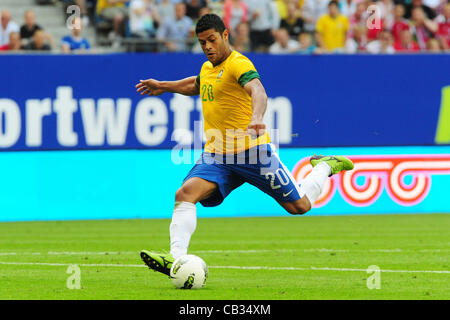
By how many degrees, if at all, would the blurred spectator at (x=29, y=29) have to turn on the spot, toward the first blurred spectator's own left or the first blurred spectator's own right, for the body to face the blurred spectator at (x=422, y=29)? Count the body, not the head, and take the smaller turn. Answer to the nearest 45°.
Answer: approximately 90° to the first blurred spectator's own left

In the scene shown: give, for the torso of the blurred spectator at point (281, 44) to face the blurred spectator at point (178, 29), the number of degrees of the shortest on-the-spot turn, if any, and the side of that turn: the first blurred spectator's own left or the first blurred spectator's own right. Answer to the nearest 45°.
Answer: approximately 90° to the first blurred spectator's own right

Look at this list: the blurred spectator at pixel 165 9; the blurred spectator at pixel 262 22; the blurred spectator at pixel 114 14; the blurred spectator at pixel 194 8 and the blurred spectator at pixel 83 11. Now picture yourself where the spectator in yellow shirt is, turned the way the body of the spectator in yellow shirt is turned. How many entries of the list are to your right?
5

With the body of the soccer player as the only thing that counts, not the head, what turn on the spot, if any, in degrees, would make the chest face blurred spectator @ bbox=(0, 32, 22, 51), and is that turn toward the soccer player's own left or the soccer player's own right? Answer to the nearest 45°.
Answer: approximately 90° to the soccer player's own right

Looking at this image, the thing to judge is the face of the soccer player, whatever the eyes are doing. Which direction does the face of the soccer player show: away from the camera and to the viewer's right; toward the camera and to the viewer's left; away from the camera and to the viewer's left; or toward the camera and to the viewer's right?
toward the camera and to the viewer's left

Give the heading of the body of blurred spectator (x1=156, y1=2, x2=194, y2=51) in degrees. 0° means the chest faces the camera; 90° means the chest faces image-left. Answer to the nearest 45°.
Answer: approximately 0°

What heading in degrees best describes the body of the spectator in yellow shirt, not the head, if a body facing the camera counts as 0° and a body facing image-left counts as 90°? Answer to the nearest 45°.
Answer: approximately 0°
